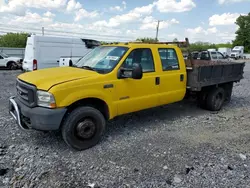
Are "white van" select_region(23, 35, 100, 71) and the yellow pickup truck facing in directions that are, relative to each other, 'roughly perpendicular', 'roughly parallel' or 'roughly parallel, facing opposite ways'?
roughly parallel, facing opposite ways

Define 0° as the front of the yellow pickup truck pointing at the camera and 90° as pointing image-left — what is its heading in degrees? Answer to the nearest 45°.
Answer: approximately 45°

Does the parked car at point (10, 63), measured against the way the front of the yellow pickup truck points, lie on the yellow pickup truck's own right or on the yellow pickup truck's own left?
on the yellow pickup truck's own right

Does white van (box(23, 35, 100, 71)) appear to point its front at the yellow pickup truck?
no

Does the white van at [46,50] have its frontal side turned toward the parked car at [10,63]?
no

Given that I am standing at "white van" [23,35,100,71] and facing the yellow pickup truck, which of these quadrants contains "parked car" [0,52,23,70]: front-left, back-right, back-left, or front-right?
back-right

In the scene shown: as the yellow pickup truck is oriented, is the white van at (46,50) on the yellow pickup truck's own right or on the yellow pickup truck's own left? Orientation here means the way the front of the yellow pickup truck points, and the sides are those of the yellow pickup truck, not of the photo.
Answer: on the yellow pickup truck's own right

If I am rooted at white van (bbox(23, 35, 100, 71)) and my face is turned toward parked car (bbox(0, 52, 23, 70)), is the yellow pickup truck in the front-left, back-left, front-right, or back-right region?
back-left
